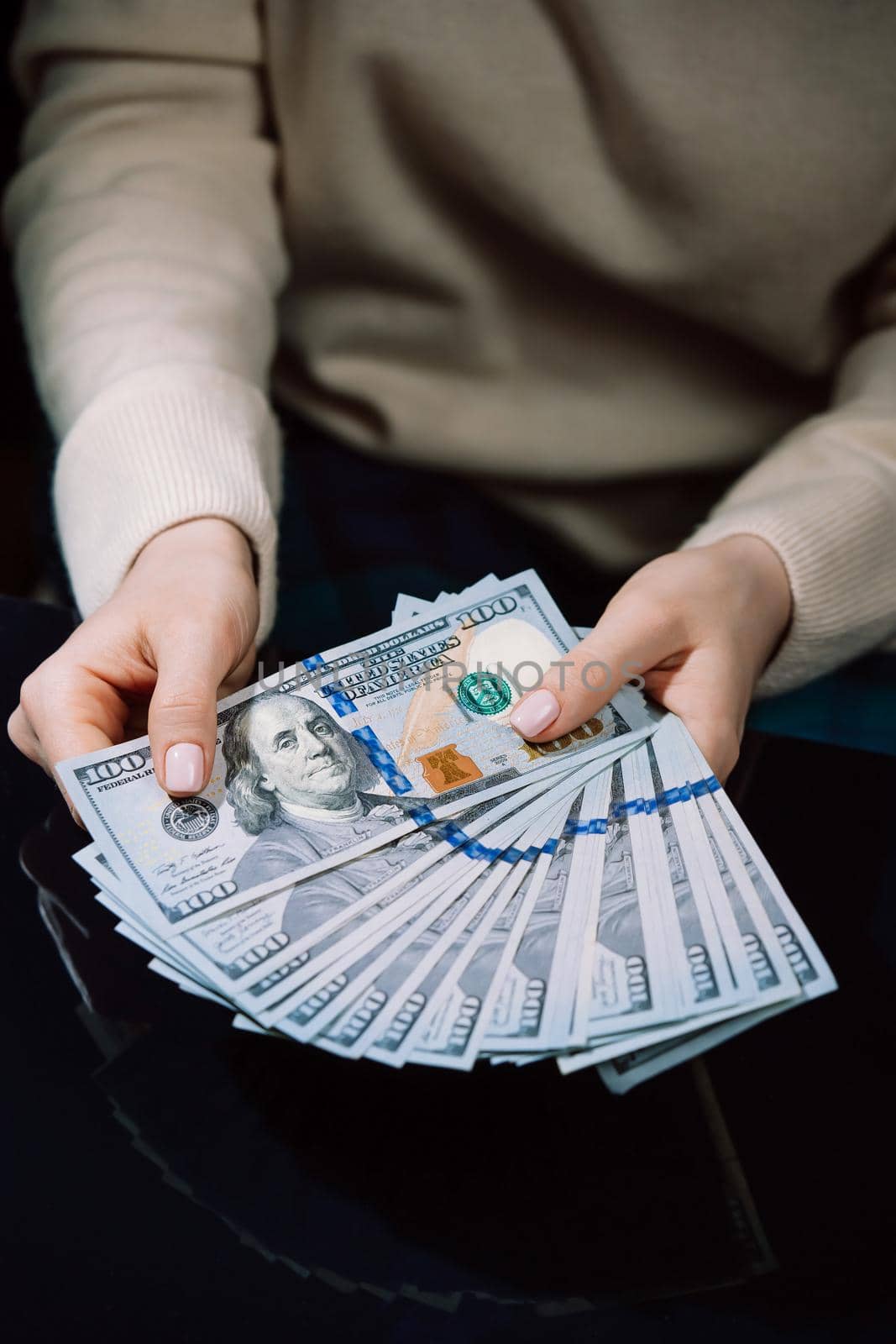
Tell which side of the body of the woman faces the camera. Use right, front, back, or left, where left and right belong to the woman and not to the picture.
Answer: front
